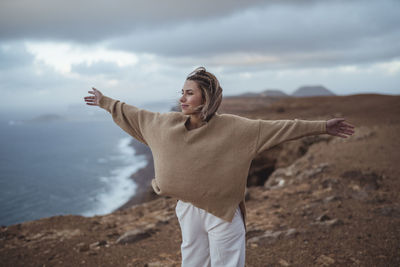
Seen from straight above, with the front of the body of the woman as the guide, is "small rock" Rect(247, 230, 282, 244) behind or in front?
behind

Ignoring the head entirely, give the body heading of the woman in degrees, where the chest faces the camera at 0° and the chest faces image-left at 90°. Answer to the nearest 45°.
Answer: approximately 45°

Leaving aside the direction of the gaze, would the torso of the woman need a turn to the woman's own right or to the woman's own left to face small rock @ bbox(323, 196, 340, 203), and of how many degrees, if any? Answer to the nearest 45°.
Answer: approximately 180°

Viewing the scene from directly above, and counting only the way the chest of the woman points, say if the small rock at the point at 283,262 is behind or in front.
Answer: behind
